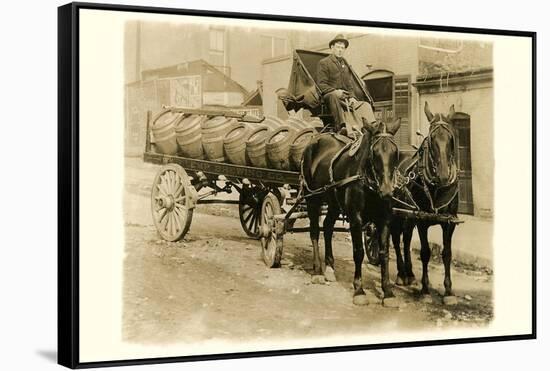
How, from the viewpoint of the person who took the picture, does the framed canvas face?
facing the viewer and to the right of the viewer
